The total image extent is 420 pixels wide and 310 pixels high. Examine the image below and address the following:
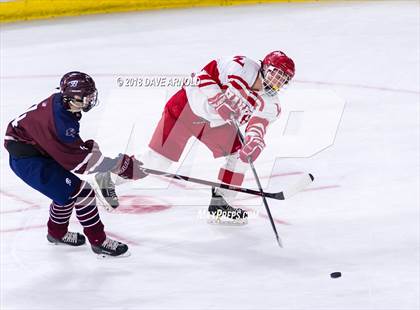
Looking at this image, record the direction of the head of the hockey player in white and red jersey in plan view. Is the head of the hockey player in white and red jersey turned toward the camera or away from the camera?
toward the camera

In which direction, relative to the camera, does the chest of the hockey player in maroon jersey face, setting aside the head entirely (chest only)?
to the viewer's right

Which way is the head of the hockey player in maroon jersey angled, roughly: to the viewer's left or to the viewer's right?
to the viewer's right
